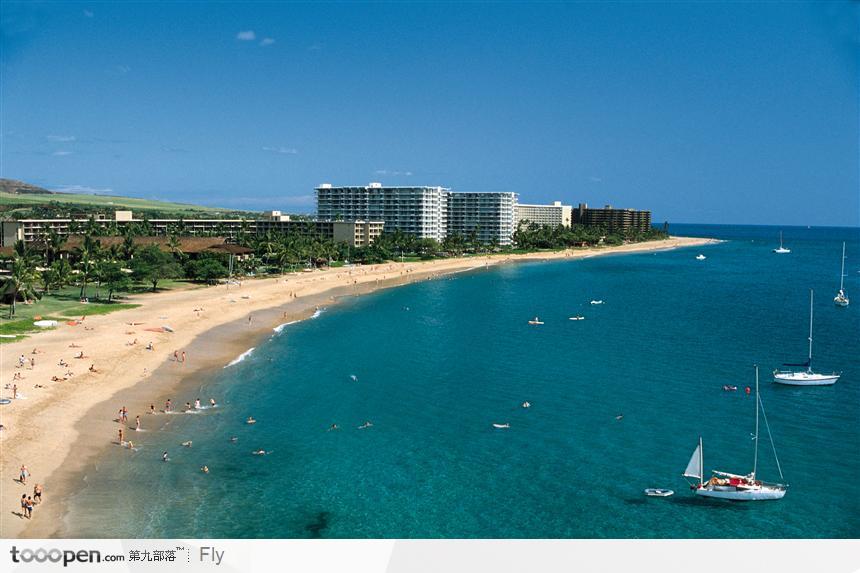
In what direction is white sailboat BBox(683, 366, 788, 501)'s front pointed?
to the viewer's right

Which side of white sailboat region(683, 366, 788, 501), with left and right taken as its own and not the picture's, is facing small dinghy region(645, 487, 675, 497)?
back

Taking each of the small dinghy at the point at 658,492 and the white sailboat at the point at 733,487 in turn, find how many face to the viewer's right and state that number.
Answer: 2

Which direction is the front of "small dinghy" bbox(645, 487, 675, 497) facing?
to the viewer's right

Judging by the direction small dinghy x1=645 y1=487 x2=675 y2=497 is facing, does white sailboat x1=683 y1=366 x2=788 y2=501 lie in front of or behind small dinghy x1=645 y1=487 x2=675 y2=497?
in front
